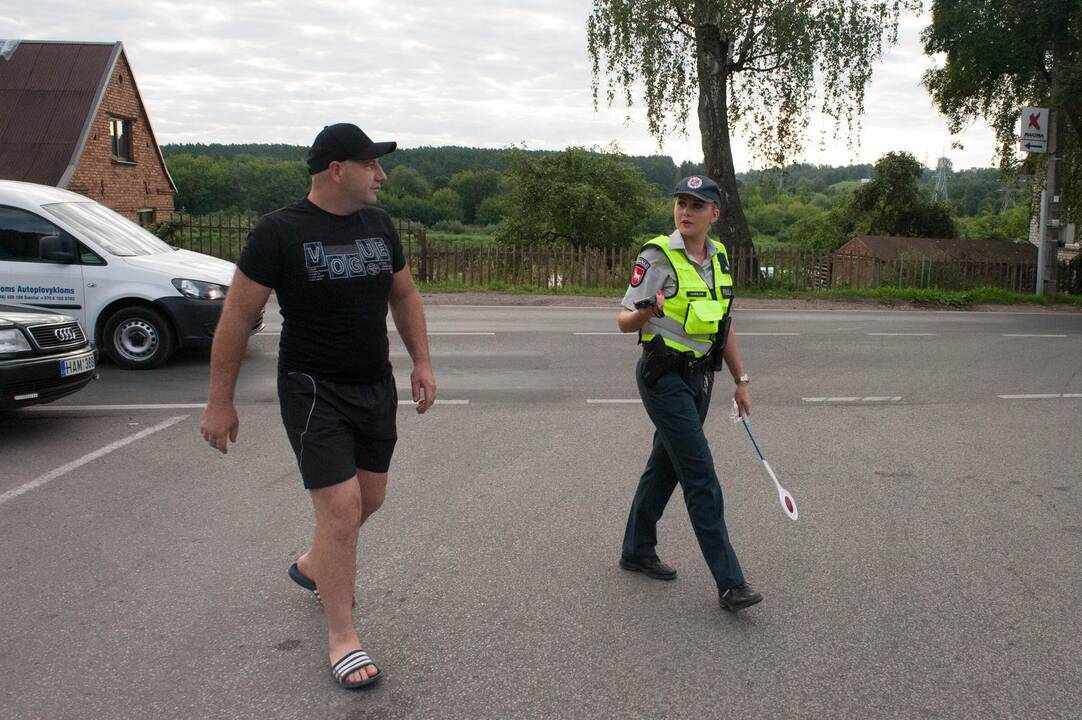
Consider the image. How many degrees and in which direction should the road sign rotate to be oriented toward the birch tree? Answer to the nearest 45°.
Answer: approximately 90° to its right

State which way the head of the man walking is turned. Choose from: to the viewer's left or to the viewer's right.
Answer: to the viewer's right

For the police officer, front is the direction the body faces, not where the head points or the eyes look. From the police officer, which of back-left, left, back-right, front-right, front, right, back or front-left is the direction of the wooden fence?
back-left

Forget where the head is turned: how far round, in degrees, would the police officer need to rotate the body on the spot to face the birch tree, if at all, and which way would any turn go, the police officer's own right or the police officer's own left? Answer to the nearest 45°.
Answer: approximately 135° to the police officer's own left

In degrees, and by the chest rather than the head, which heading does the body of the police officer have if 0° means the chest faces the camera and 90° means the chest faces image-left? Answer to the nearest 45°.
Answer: approximately 315°

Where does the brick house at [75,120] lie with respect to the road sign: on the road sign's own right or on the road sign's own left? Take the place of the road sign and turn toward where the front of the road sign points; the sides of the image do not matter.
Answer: on the road sign's own right

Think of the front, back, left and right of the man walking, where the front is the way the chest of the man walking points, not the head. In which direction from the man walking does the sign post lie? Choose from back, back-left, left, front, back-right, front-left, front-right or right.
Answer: left

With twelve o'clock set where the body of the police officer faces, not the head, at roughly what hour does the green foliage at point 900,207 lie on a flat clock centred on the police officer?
The green foliage is roughly at 8 o'clock from the police officer.

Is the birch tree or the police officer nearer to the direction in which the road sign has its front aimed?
the police officer

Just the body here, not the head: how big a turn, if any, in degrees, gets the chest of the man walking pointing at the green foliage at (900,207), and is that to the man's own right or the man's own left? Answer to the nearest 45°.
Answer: approximately 90° to the man's own left

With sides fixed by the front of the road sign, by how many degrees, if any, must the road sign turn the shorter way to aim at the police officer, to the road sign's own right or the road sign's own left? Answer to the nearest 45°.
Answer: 0° — it already faces them
